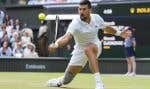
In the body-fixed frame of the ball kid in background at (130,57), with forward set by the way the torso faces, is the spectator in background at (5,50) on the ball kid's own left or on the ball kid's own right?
on the ball kid's own right

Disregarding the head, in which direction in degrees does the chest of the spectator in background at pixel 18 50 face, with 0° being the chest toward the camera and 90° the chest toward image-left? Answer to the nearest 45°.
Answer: approximately 0°

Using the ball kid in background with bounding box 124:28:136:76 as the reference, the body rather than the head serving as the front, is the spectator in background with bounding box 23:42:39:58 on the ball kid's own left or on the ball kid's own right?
on the ball kid's own right

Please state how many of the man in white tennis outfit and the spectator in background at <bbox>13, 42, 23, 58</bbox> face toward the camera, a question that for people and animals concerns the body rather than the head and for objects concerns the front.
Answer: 2

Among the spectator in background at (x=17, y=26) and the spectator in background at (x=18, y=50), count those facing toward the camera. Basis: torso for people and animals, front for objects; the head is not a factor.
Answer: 2

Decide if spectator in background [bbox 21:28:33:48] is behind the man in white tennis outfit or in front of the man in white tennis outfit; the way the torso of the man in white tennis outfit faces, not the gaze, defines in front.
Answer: behind

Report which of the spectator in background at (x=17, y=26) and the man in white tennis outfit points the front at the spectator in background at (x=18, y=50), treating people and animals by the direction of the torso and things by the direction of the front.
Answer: the spectator in background at (x=17, y=26)

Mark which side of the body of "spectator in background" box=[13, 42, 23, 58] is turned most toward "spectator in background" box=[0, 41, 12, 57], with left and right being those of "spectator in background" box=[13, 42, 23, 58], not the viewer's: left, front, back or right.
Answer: right

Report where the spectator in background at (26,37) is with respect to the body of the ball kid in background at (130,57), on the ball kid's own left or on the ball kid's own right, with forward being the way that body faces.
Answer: on the ball kid's own right

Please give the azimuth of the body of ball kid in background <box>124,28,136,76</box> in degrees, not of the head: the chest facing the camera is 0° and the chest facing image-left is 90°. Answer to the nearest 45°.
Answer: approximately 45°

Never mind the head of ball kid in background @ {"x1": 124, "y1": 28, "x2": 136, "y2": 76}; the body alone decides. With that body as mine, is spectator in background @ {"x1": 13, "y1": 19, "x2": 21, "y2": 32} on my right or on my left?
on my right

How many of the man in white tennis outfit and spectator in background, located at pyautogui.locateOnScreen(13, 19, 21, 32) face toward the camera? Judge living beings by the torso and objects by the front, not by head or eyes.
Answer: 2
